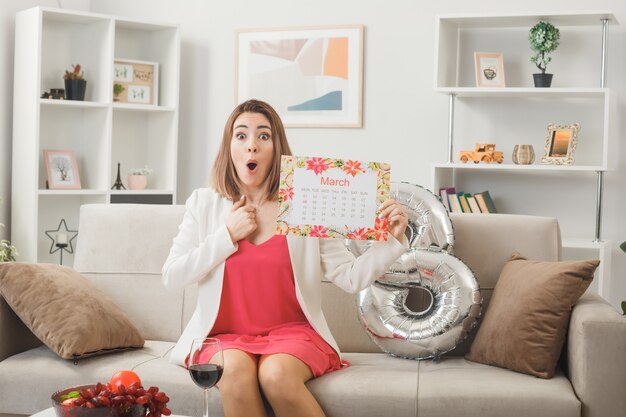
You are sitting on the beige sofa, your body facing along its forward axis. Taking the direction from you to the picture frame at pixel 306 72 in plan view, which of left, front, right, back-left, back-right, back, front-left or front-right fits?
back

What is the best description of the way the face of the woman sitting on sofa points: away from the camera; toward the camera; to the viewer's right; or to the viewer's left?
toward the camera

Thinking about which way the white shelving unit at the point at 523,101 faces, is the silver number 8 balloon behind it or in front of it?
in front

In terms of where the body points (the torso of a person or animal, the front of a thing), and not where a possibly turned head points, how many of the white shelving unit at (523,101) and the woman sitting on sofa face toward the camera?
2

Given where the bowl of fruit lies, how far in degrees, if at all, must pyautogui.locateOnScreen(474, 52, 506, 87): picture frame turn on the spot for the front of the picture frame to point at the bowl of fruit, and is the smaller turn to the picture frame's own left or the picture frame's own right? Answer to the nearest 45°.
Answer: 0° — it already faces it

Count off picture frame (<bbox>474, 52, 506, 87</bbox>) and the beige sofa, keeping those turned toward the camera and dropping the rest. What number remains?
2

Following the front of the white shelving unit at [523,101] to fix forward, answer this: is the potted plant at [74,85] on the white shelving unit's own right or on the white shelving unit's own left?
on the white shelving unit's own right

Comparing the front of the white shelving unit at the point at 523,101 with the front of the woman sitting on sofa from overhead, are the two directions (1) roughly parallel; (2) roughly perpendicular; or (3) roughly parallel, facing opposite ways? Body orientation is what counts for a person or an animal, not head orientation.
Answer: roughly parallel

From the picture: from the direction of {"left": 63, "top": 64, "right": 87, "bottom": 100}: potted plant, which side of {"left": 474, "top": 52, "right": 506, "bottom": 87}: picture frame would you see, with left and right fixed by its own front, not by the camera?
right

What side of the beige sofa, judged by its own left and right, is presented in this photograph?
front

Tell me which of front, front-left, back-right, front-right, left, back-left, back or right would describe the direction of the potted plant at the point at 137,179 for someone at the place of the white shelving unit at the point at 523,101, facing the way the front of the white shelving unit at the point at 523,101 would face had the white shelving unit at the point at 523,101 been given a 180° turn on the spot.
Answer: left

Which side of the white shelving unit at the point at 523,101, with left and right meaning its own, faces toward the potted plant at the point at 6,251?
right

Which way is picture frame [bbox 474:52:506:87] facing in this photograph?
toward the camera

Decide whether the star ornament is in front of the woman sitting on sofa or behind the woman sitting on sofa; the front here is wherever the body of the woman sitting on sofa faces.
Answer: behind

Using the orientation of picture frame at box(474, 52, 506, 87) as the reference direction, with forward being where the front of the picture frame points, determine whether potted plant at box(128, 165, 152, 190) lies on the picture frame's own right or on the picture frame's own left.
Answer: on the picture frame's own right

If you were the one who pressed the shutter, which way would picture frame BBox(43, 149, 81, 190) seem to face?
facing the viewer and to the right of the viewer
